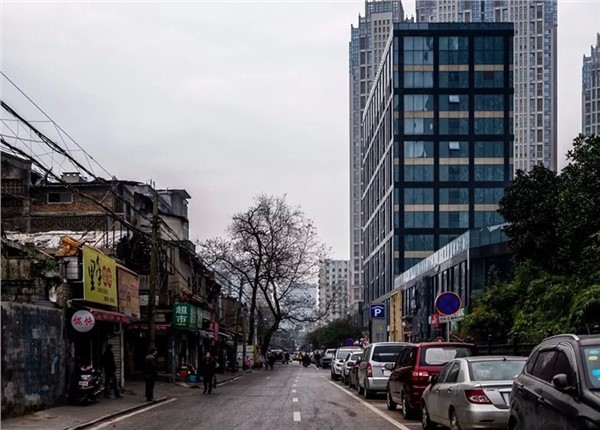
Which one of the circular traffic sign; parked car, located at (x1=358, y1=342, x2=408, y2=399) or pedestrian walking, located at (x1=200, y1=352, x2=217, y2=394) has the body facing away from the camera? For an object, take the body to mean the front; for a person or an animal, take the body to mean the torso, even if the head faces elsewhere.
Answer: the parked car

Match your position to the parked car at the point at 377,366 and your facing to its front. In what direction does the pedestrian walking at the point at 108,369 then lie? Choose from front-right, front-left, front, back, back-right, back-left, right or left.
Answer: left

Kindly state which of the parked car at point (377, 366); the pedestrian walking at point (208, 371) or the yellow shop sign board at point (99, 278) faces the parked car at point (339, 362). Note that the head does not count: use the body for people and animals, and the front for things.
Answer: the parked car at point (377, 366)

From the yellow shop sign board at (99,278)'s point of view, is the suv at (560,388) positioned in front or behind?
in front

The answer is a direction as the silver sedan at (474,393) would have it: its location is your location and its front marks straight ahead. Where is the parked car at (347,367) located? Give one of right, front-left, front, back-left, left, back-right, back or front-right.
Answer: front-right

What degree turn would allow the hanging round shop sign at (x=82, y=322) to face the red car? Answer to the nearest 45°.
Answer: approximately 45° to its left

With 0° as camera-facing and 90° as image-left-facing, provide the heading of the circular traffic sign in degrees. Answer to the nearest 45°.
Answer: approximately 0°

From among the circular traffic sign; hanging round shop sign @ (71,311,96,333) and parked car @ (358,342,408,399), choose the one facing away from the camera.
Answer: the parked car

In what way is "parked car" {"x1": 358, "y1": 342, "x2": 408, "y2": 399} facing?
away from the camera
